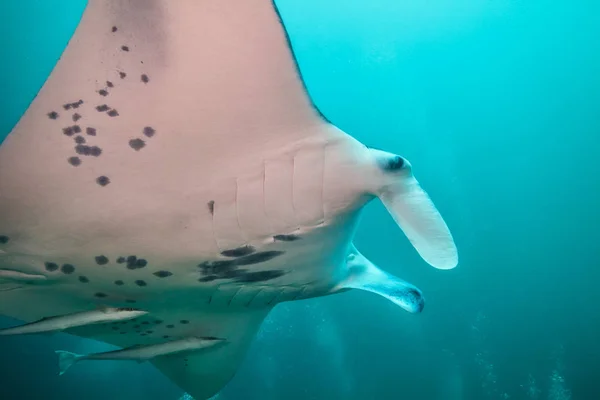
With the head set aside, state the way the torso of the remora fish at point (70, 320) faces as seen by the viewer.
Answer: to the viewer's right

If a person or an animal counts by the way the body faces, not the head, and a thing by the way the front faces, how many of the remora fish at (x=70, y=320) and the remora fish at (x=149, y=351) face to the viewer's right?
2

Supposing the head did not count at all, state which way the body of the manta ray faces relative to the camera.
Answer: to the viewer's right

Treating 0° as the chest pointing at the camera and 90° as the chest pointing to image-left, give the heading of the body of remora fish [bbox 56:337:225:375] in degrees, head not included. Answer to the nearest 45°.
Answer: approximately 270°
